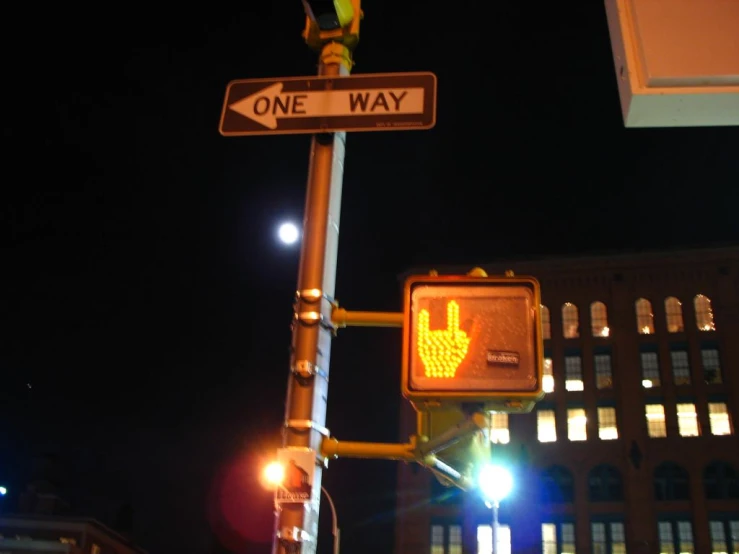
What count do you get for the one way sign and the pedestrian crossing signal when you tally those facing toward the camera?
2

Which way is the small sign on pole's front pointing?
toward the camera

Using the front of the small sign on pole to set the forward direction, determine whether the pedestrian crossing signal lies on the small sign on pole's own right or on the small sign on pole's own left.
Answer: on the small sign on pole's own left

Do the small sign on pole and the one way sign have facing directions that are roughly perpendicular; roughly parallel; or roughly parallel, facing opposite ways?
roughly parallel

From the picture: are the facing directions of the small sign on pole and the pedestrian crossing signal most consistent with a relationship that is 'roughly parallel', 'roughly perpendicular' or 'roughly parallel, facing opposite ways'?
roughly parallel

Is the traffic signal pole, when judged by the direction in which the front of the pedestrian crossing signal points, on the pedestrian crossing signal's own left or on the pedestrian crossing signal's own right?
on the pedestrian crossing signal's own right

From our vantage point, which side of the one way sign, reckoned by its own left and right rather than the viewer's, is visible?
front

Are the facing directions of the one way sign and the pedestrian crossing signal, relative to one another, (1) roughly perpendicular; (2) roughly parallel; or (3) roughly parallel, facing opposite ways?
roughly parallel

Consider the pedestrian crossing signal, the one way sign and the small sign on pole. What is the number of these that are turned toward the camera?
3
